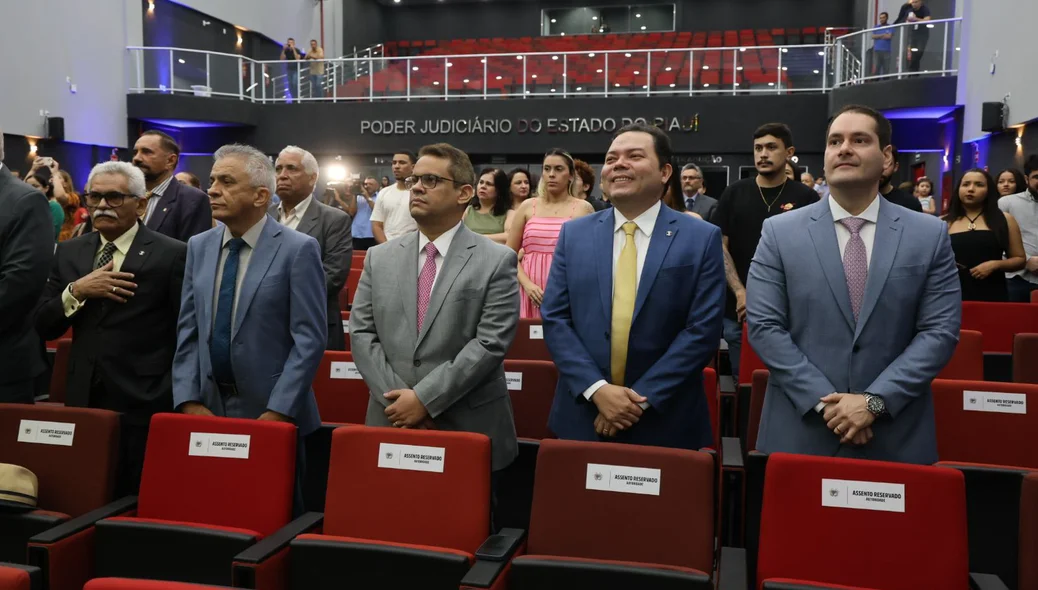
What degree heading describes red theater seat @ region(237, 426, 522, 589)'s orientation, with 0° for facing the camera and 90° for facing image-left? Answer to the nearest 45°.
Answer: approximately 45°

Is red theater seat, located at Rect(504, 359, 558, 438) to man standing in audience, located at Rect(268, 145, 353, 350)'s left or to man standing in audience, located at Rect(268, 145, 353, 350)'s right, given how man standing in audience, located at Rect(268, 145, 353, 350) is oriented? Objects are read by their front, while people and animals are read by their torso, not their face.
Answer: on their left

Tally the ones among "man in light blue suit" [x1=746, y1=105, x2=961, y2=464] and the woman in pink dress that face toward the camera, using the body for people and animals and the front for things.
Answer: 2

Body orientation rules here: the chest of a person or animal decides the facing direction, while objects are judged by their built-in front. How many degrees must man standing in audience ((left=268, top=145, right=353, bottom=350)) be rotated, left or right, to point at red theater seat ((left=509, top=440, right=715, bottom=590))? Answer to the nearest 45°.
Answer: approximately 45° to their left

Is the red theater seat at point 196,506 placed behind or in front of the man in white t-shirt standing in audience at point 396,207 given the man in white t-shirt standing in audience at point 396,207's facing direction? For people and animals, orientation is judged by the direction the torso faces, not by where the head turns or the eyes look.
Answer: in front

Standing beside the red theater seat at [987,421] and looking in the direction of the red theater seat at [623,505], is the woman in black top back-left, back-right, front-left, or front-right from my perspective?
back-right

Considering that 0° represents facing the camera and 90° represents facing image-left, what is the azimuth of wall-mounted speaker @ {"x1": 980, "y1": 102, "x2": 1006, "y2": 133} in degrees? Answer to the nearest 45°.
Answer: approximately 45°

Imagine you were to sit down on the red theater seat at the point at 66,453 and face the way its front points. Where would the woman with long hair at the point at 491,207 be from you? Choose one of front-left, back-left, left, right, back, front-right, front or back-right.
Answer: back

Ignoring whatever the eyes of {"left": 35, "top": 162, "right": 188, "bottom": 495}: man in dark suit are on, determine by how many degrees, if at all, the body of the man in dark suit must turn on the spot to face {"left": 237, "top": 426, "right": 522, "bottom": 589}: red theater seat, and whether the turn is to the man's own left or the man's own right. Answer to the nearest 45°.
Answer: approximately 90° to the man's own left

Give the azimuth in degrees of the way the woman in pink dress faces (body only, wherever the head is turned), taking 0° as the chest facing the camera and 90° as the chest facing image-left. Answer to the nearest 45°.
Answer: approximately 0°

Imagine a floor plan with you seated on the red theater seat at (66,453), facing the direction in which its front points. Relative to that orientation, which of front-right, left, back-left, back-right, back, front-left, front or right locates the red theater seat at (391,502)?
left
